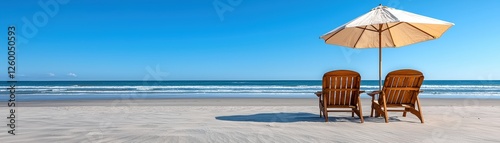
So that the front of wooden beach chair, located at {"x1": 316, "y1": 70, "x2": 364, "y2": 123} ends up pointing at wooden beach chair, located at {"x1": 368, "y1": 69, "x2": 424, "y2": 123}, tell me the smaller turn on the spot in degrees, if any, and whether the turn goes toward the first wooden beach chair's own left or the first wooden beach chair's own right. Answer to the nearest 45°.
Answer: approximately 90° to the first wooden beach chair's own right

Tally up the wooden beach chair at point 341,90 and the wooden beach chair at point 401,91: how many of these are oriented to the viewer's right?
0

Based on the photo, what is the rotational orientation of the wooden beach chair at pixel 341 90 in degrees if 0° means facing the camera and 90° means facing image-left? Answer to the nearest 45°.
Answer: approximately 180°

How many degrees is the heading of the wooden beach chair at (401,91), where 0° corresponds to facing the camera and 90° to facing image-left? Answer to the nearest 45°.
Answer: approximately 135°

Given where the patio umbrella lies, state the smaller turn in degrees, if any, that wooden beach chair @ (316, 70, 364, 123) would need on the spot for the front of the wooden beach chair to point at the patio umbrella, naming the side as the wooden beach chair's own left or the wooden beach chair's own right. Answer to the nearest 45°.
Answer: approximately 45° to the wooden beach chair's own right

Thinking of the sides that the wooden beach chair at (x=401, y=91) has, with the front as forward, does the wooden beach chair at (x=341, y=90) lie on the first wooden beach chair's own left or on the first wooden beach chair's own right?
on the first wooden beach chair's own left

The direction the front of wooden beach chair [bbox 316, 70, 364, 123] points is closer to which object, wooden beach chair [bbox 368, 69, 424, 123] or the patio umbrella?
the patio umbrella
